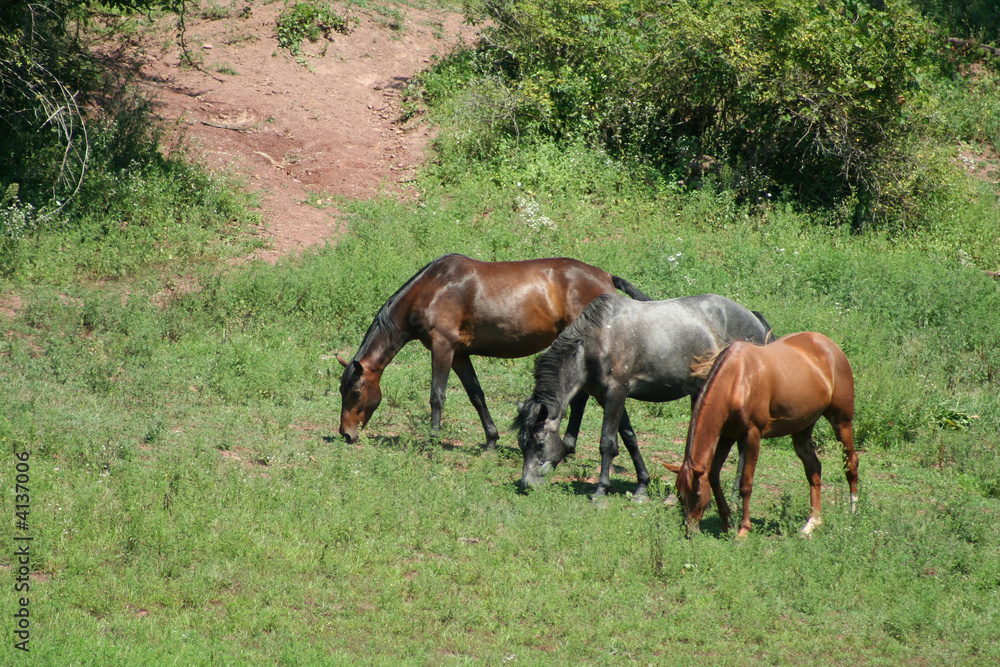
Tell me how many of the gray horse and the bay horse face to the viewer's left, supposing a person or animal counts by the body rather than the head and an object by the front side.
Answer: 2

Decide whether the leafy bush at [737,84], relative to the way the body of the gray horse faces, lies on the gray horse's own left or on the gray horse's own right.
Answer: on the gray horse's own right

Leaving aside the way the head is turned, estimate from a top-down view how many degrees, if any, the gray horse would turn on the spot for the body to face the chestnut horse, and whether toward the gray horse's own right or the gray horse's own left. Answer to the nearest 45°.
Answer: approximately 135° to the gray horse's own left

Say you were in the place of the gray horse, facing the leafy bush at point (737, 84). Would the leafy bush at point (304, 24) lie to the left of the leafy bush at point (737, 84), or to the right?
left

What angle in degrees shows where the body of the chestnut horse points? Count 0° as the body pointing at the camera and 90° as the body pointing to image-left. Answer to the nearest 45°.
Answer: approximately 45°

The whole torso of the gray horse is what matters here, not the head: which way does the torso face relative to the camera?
to the viewer's left

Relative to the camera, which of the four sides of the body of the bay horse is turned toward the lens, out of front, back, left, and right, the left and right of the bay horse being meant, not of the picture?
left

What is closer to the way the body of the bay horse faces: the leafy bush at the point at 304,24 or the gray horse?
the leafy bush

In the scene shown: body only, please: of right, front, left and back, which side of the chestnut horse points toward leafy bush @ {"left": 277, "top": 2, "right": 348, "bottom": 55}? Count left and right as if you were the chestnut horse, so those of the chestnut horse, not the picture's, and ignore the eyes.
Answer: right

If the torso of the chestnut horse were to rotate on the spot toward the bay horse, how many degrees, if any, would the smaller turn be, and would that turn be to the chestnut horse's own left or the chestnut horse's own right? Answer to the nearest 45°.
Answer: approximately 90° to the chestnut horse's own right

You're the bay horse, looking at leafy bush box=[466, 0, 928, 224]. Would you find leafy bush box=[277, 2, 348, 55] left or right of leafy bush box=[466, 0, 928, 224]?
left
